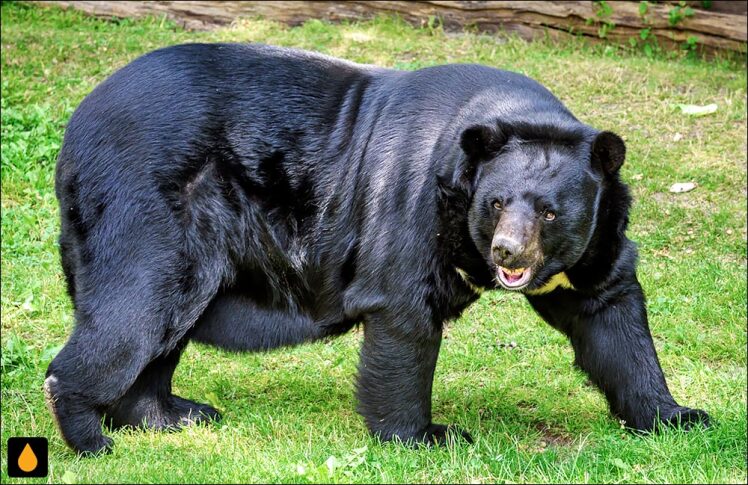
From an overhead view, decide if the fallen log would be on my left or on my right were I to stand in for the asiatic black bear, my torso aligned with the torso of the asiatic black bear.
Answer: on my left

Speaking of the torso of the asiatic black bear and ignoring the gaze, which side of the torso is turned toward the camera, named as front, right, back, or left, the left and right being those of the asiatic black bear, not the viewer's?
right
